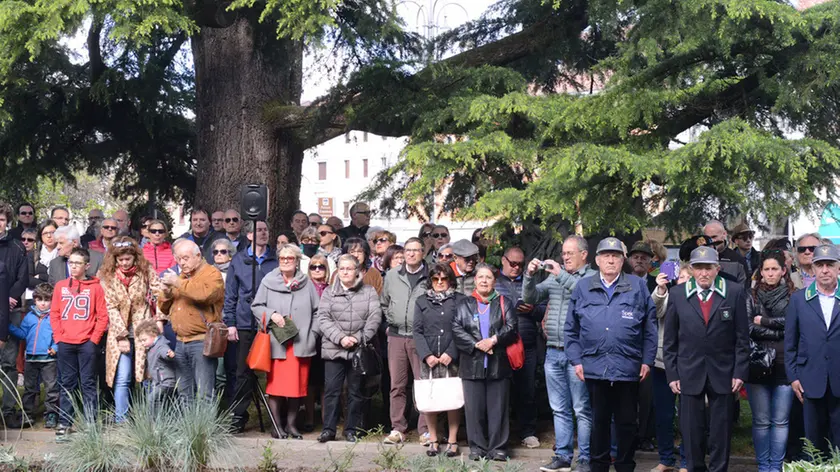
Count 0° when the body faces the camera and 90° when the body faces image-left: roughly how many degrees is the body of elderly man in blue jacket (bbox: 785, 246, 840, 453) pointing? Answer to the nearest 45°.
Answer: approximately 0°

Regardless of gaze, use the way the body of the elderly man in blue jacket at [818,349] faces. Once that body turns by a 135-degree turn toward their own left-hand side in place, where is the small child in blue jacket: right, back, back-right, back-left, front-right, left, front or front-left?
back-left

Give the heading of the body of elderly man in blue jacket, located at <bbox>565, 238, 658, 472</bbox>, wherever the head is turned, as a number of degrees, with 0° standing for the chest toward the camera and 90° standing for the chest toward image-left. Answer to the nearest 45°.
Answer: approximately 0°

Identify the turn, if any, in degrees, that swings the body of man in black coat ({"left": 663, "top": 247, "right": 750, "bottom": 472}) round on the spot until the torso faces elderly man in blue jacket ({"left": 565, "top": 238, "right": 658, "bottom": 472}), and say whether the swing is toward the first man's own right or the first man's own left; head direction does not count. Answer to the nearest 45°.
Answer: approximately 90° to the first man's own right

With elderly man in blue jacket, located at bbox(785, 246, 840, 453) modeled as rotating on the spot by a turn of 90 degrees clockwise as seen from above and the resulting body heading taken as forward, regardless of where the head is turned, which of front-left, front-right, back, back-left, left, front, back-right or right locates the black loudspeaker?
front

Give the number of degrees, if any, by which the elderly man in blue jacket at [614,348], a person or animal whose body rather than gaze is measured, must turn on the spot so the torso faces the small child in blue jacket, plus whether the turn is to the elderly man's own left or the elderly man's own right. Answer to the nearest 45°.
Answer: approximately 90° to the elderly man's own right

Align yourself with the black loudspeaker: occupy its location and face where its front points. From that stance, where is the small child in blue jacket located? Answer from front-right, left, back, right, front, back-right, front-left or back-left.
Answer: right

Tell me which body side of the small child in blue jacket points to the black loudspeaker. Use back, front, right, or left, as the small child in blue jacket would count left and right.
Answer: left

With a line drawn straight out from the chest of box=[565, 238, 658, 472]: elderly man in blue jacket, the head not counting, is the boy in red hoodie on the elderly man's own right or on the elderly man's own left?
on the elderly man's own right
